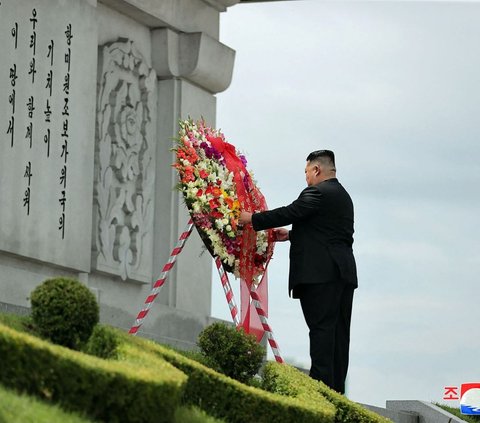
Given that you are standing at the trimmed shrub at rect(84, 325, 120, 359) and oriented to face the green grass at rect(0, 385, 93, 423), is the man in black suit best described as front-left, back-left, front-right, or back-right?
back-left

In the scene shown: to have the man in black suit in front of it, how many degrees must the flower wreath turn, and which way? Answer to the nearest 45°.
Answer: approximately 45° to its left

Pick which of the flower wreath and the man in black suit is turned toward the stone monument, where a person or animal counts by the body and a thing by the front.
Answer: the man in black suit

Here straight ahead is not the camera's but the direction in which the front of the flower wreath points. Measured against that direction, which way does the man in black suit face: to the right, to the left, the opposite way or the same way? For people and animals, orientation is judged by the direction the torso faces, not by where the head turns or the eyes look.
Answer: the opposite way

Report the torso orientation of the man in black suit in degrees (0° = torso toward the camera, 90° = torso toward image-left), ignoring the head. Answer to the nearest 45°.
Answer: approximately 135°

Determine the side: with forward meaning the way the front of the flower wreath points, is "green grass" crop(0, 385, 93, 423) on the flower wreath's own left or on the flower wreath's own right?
on the flower wreath's own right

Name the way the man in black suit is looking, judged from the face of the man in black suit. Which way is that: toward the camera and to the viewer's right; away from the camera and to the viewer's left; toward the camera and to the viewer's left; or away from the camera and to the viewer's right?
away from the camera and to the viewer's left

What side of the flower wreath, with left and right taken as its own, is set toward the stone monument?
back

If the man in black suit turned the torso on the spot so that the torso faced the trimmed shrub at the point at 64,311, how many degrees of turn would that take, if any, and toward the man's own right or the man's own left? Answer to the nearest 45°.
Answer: approximately 90° to the man's own left

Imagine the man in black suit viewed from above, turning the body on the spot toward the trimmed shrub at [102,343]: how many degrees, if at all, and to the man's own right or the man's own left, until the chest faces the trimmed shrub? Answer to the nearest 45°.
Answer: approximately 90° to the man's own left
